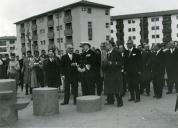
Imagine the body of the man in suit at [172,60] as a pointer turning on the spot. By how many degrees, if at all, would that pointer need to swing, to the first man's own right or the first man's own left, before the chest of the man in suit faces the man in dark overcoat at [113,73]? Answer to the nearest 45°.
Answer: approximately 45° to the first man's own right

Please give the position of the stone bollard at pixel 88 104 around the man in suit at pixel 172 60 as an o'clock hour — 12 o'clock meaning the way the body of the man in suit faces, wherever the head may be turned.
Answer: The stone bollard is roughly at 1 o'clock from the man in suit.

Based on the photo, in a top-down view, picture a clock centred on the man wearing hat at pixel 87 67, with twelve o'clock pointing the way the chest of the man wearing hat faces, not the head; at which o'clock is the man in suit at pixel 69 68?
The man in suit is roughly at 2 o'clock from the man wearing hat.

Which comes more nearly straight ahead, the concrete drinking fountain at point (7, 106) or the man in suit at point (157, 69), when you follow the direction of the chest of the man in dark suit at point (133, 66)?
the concrete drinking fountain

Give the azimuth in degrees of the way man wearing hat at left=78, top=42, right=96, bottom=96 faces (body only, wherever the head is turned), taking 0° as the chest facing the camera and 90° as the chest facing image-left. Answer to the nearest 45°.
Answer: approximately 45°

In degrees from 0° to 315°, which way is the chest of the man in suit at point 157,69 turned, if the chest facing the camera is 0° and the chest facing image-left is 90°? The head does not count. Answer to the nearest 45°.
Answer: approximately 45°

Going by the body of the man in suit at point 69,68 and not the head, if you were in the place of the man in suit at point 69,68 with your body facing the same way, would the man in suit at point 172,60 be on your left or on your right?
on your left

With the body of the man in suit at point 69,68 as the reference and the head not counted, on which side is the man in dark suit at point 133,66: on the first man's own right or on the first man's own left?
on the first man's own left

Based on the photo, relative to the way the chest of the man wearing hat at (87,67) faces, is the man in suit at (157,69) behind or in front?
behind

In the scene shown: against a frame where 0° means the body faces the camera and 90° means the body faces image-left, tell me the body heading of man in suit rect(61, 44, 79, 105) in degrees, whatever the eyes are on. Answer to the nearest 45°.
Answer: approximately 0°

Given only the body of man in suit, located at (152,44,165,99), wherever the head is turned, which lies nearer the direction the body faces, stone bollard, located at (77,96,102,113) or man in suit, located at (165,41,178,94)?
the stone bollard

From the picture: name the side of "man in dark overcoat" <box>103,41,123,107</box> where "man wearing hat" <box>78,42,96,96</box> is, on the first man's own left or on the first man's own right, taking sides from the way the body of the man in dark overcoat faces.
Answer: on the first man's own right

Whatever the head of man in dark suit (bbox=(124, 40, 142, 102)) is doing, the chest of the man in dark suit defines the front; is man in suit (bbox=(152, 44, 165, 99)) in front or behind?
behind

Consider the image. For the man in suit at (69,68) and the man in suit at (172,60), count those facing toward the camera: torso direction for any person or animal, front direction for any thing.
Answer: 2

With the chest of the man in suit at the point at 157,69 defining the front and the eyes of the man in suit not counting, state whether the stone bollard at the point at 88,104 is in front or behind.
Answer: in front
